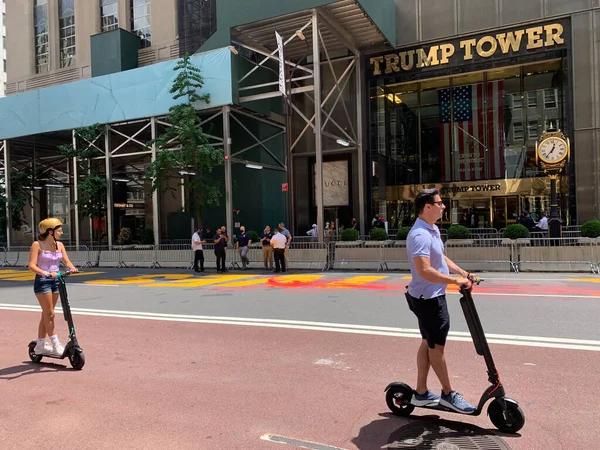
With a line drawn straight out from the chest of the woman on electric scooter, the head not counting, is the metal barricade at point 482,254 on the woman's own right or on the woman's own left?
on the woman's own left

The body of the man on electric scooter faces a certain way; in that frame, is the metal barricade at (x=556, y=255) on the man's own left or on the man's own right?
on the man's own left

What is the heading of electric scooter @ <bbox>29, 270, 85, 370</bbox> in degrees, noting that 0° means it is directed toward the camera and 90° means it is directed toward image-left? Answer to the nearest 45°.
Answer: approximately 315°

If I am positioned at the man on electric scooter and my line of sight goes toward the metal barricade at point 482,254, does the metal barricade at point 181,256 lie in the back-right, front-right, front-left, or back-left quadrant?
front-left

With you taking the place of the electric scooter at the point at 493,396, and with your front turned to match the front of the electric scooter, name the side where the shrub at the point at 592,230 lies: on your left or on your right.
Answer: on your left

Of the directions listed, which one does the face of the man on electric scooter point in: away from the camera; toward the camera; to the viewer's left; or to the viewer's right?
to the viewer's right

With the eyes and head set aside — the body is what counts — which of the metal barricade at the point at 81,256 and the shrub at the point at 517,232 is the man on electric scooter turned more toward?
the shrub

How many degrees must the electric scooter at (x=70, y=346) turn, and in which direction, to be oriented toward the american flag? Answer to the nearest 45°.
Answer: approximately 90° to its left

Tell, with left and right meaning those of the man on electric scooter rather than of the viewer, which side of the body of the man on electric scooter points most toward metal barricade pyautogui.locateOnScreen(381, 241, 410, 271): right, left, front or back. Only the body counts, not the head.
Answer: left

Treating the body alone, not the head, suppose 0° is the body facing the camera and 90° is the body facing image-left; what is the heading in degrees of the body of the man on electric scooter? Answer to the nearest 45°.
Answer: approximately 270°

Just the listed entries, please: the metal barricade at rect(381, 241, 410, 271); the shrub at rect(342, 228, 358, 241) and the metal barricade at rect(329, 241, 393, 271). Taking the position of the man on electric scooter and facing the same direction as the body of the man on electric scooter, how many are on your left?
3

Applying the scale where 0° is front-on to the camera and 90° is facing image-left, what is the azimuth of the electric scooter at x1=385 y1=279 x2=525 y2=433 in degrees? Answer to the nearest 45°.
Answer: approximately 270°

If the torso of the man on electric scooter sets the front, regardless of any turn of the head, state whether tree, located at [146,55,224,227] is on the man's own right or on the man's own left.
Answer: on the man's own left

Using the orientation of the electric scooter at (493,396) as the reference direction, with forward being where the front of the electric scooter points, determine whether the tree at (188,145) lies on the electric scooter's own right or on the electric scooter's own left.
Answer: on the electric scooter's own left
